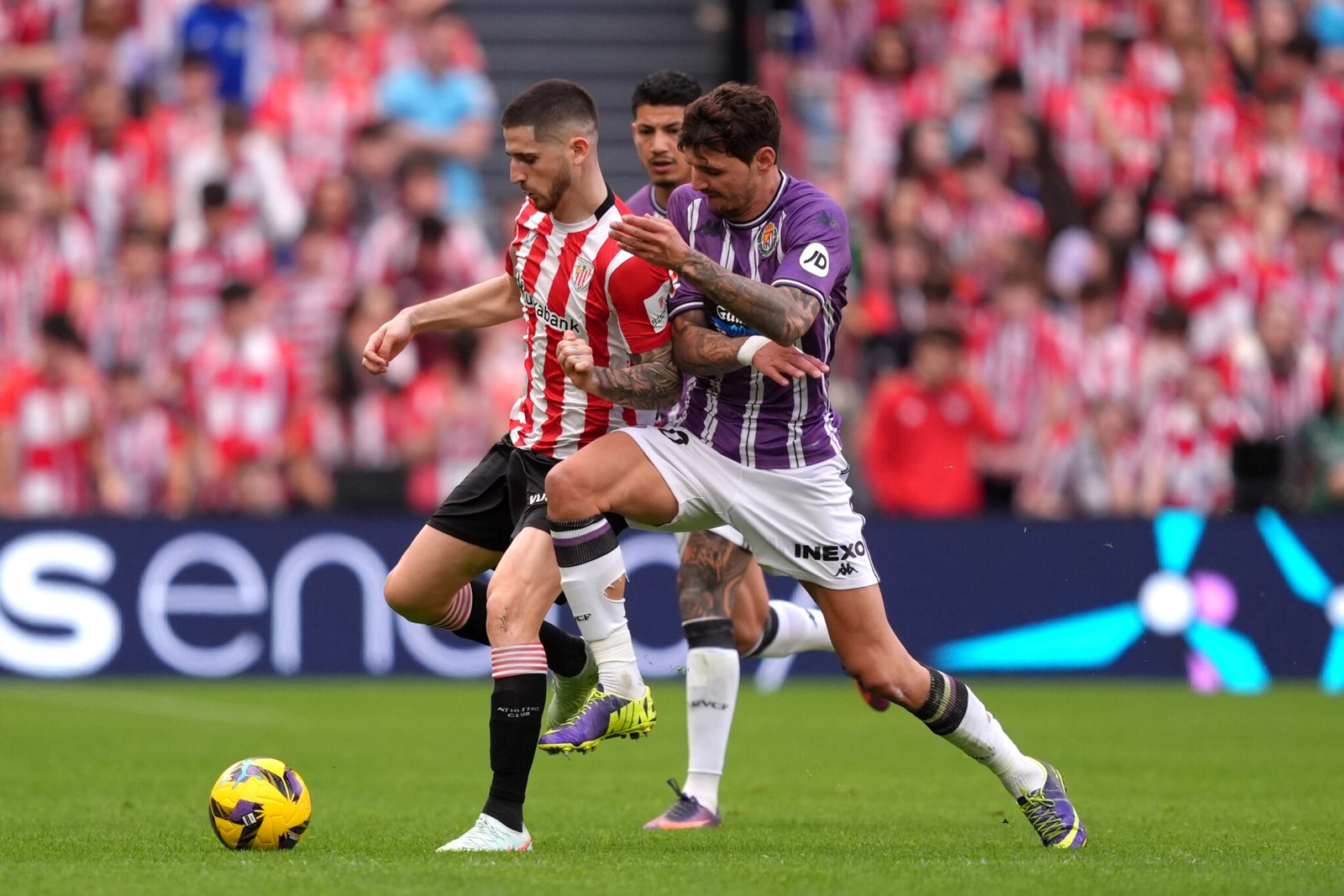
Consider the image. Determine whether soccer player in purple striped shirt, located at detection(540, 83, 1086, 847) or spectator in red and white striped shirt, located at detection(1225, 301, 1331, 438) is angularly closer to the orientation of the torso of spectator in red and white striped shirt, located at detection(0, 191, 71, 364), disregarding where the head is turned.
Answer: the soccer player in purple striped shirt

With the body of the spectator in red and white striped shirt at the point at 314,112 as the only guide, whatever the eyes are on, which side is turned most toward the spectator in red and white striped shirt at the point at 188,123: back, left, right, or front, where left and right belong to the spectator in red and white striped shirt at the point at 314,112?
right

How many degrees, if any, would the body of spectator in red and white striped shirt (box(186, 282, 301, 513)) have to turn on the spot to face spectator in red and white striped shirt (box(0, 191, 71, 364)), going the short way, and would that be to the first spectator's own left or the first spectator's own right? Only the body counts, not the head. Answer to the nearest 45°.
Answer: approximately 135° to the first spectator's own right

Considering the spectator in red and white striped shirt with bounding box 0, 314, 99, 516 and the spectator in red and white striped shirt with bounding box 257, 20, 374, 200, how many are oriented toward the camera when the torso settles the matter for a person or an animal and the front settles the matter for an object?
2

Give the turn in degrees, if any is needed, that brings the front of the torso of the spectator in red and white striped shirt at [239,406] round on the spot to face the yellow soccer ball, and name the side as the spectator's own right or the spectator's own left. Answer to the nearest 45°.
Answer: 0° — they already face it

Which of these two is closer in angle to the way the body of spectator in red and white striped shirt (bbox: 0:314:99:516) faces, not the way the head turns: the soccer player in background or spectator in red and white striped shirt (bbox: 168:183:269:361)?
the soccer player in background

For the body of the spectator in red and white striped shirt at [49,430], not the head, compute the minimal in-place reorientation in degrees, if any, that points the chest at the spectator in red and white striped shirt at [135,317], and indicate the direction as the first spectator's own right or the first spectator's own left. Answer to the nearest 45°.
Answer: approximately 135° to the first spectator's own left
